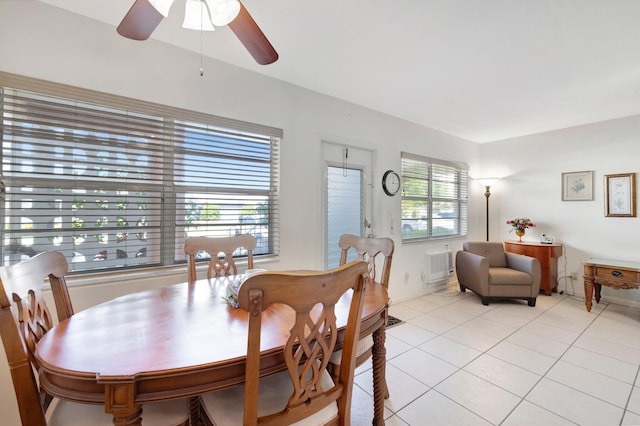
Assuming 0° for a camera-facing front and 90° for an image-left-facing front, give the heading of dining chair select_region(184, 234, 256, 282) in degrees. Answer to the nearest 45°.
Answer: approximately 315°

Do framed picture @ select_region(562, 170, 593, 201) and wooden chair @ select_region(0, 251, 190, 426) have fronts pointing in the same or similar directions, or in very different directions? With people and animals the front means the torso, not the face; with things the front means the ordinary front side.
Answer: very different directions

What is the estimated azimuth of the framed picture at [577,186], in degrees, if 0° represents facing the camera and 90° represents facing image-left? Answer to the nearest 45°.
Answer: approximately 0°

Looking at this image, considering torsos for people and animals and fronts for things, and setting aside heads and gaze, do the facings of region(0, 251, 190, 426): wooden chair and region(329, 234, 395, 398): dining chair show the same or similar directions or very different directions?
very different directions

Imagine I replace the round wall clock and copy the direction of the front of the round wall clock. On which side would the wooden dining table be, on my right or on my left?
on my right

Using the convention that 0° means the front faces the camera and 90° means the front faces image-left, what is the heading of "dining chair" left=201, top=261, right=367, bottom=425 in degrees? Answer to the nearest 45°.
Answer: approximately 135°

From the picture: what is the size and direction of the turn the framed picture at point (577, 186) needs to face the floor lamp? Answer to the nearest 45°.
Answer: approximately 90° to its right

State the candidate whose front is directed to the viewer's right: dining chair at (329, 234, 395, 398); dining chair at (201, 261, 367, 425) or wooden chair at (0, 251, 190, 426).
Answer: the wooden chair

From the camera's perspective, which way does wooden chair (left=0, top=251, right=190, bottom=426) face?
to the viewer's right

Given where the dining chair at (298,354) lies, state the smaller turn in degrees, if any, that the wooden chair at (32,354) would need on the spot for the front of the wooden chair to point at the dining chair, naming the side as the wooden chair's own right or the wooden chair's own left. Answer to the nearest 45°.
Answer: approximately 45° to the wooden chair's own right

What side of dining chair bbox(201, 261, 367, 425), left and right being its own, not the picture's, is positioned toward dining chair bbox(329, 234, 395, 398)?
right

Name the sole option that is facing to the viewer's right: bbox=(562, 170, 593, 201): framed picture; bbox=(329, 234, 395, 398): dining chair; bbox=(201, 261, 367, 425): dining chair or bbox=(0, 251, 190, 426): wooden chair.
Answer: the wooden chair
